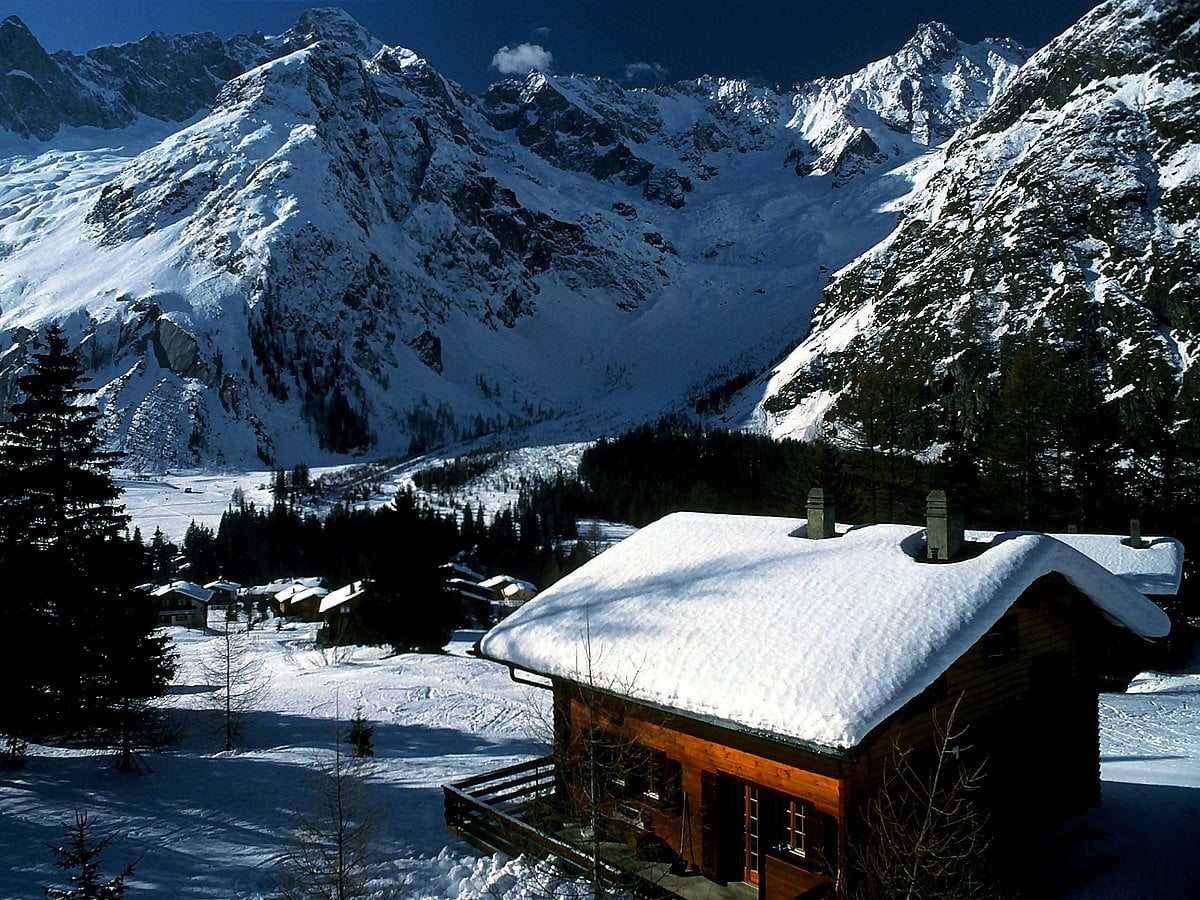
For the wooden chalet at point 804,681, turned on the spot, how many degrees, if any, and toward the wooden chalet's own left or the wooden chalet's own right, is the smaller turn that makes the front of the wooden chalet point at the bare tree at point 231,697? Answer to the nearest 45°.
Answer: approximately 90° to the wooden chalet's own right

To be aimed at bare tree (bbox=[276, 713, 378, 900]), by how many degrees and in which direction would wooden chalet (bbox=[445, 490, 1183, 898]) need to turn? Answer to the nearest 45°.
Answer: approximately 45° to its right

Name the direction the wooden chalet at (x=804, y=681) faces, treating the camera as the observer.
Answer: facing the viewer and to the left of the viewer

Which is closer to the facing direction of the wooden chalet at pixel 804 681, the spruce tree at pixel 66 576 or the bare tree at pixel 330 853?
the bare tree

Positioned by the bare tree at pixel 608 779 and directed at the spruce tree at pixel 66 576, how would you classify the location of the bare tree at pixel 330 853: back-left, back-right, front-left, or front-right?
front-left

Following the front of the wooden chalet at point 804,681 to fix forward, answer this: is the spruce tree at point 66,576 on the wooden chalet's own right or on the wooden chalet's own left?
on the wooden chalet's own right
